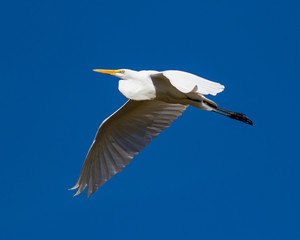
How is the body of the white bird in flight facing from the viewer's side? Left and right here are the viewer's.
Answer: facing to the left of the viewer
